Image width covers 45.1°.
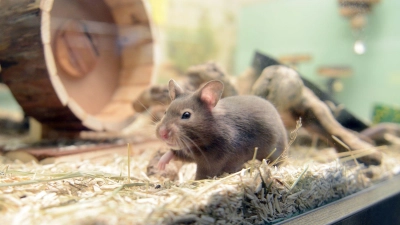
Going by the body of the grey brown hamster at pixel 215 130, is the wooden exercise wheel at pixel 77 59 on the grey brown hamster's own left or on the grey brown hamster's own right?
on the grey brown hamster's own right

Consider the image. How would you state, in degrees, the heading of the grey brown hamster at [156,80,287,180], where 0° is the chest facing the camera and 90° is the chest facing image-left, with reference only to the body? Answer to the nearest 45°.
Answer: approximately 45°
